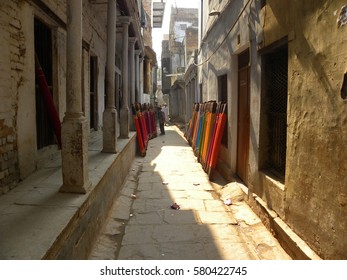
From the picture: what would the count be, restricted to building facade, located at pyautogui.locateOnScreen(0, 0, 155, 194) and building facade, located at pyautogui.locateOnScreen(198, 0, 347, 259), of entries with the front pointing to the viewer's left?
1

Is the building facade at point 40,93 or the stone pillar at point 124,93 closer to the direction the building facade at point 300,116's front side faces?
the building facade

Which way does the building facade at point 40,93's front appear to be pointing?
to the viewer's right

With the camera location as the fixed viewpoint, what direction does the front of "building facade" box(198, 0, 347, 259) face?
facing to the left of the viewer
